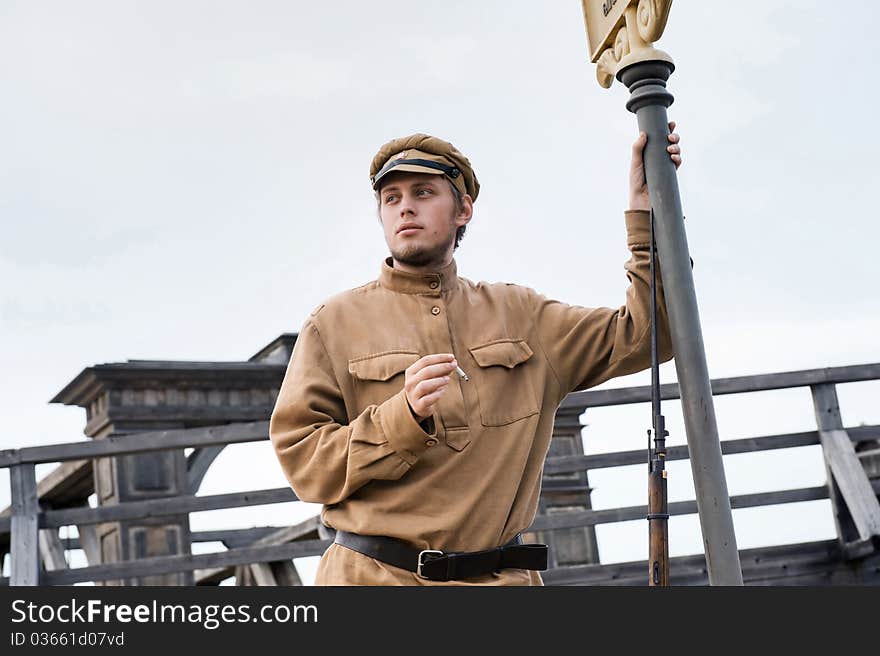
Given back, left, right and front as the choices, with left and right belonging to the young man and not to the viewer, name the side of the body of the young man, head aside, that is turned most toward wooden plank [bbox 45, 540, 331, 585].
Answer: back

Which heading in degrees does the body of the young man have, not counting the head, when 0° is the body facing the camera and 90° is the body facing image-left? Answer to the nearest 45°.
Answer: approximately 0°

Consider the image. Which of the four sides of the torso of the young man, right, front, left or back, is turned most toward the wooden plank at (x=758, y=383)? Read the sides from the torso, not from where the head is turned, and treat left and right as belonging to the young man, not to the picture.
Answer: back

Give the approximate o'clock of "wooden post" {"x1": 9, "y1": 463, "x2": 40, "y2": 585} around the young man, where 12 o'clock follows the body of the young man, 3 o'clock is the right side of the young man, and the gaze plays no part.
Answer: The wooden post is roughly at 5 o'clock from the young man.

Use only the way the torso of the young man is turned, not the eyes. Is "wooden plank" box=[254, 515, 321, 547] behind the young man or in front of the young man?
behind
